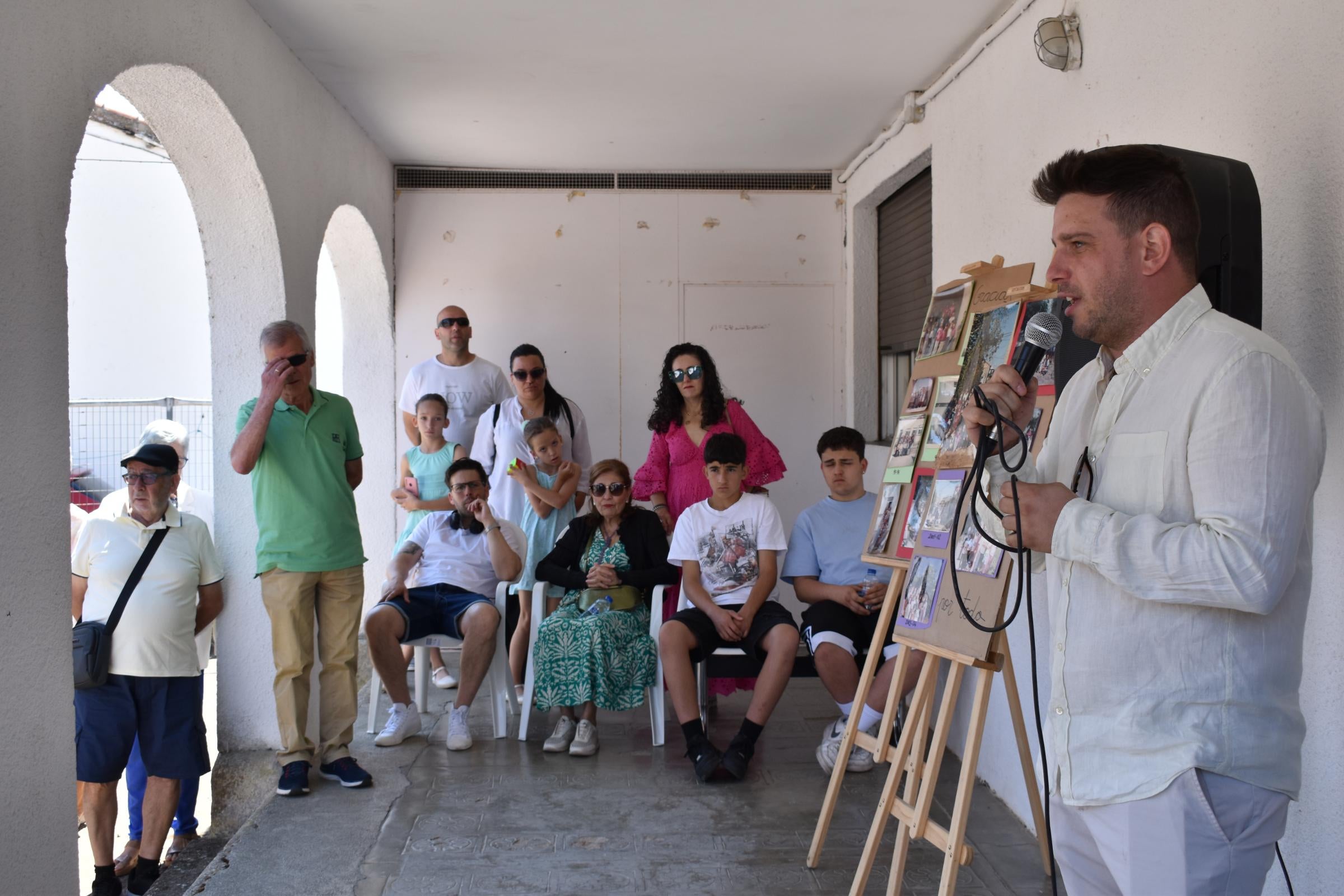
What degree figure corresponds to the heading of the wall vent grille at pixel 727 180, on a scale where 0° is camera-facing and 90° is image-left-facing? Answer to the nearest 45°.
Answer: approximately 0°

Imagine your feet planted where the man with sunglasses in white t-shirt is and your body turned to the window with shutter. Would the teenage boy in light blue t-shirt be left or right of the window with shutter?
right

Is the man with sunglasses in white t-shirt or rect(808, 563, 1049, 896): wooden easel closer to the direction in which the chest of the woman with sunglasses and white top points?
the wooden easel

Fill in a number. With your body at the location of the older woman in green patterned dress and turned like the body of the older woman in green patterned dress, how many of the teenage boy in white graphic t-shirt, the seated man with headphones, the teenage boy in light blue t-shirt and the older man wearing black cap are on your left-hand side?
2

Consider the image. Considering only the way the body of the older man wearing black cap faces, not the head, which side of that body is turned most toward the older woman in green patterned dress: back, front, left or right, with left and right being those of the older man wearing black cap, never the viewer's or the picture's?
left

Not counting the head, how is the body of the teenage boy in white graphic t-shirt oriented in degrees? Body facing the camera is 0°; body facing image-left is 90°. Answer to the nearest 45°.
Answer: approximately 0°

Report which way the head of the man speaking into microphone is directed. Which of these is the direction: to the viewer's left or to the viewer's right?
to the viewer's left

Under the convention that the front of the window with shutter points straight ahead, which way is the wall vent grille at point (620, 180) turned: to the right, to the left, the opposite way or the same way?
to the left

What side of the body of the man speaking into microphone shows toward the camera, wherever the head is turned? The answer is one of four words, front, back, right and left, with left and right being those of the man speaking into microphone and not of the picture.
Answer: left

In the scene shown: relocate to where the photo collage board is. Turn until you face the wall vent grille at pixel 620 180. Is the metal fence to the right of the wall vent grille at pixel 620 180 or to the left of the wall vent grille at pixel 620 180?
left

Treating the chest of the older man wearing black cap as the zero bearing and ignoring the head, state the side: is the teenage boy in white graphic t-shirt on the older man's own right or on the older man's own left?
on the older man's own left
